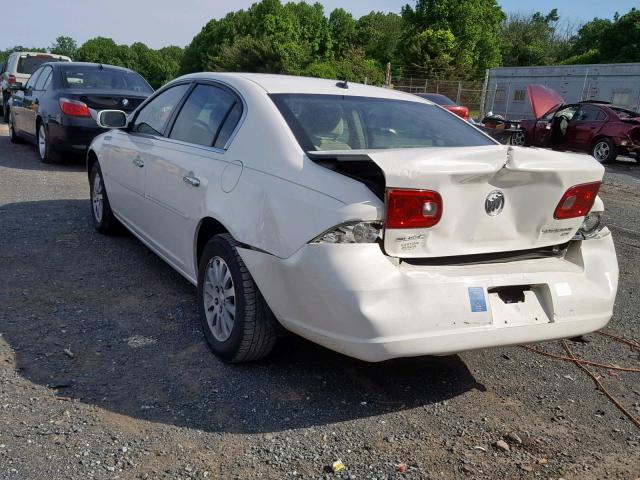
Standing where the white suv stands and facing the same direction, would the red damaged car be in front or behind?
behind

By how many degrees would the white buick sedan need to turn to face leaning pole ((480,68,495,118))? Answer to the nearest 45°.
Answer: approximately 45° to its right

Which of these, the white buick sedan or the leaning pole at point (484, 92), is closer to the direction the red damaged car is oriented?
the leaning pole

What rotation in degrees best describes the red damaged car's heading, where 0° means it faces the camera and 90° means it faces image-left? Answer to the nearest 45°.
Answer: approximately 135°

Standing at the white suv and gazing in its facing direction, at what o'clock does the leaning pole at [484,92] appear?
The leaning pole is roughly at 4 o'clock from the white suv.

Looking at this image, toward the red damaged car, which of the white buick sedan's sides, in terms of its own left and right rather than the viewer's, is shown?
right

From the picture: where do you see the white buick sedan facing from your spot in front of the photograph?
facing away from the viewer and to the left of the viewer

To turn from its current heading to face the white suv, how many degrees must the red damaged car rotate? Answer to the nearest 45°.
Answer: approximately 45° to its left

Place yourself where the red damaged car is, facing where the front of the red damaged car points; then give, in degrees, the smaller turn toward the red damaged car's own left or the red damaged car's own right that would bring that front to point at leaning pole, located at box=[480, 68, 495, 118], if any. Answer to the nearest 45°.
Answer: approximately 45° to the red damaged car's own right

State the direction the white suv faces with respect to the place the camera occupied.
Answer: facing away from the viewer and to the left of the viewer
